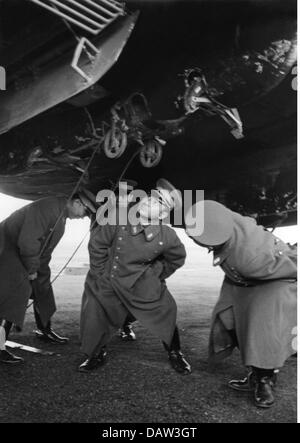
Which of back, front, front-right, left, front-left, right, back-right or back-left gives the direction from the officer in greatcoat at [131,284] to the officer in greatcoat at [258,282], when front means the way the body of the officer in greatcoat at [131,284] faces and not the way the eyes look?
front-left

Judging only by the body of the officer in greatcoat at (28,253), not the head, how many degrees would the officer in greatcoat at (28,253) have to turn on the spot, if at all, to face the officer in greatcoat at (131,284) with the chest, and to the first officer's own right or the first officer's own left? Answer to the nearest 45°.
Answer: approximately 45° to the first officer's own right

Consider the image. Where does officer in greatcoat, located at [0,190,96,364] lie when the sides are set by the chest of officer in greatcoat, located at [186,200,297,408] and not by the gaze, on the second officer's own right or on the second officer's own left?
on the second officer's own right

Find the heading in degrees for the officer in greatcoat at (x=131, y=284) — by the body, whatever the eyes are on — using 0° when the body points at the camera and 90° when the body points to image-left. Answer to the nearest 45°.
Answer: approximately 0°

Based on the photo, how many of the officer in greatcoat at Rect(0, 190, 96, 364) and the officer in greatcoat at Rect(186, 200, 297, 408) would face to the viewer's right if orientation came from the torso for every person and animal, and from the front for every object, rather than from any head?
1

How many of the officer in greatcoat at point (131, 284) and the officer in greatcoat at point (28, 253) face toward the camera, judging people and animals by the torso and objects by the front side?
1

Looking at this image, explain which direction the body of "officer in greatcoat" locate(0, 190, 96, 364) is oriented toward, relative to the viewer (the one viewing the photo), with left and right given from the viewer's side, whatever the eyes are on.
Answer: facing to the right of the viewer

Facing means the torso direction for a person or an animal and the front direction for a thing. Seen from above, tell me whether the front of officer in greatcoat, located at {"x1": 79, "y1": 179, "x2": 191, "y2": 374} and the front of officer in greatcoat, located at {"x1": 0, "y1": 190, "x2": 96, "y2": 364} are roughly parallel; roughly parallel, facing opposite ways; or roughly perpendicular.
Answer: roughly perpendicular

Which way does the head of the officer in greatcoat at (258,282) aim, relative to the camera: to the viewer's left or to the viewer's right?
to the viewer's left

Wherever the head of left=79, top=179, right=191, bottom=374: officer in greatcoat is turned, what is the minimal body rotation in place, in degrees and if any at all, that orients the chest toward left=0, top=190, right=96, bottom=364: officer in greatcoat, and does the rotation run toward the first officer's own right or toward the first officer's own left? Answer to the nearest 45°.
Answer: approximately 135° to the first officer's own right

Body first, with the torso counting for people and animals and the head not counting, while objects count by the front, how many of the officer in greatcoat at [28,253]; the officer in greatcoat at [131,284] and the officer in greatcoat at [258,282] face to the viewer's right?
1
